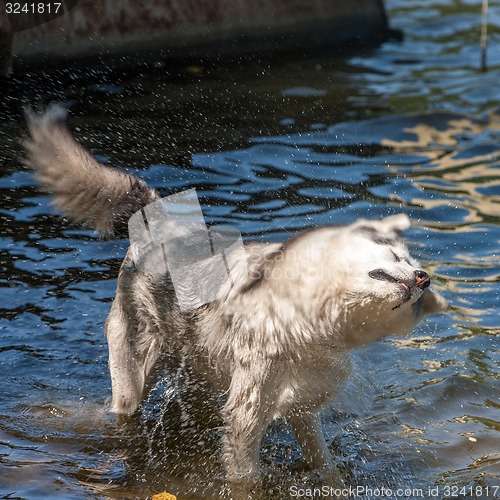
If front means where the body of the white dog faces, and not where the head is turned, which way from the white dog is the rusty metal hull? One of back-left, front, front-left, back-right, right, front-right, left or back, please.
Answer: back-left

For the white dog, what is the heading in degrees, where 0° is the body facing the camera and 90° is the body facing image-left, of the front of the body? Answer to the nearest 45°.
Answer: approximately 315°

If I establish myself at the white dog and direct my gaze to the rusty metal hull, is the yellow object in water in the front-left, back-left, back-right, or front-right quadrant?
back-left

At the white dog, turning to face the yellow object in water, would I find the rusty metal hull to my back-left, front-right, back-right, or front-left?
back-right
